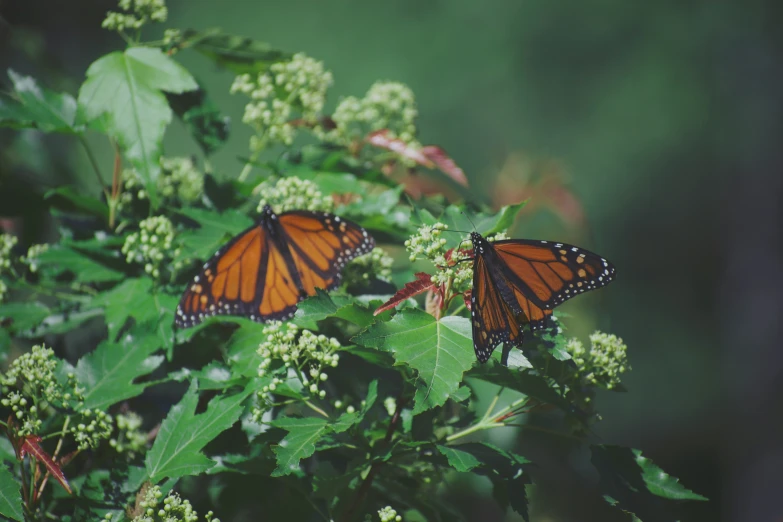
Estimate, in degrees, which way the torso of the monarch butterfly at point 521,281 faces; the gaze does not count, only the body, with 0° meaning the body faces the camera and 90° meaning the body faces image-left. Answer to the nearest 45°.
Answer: approximately 135°

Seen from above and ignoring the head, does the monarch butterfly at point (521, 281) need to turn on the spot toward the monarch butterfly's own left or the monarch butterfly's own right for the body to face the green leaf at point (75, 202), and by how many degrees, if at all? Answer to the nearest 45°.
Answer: approximately 45° to the monarch butterfly's own left
